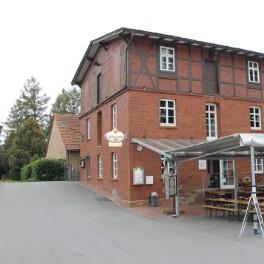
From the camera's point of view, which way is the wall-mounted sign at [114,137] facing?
toward the camera

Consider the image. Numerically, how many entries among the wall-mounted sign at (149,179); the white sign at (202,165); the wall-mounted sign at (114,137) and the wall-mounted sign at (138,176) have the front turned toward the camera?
4

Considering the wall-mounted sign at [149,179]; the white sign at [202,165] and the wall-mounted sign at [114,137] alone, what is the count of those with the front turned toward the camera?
3

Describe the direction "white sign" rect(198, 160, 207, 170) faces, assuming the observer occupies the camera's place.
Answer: facing the viewer

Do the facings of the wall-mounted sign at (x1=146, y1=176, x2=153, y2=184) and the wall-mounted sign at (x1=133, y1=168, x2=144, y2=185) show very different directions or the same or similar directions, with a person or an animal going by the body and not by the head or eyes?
same or similar directions

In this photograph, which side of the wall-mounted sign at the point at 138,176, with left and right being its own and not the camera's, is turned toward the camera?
front

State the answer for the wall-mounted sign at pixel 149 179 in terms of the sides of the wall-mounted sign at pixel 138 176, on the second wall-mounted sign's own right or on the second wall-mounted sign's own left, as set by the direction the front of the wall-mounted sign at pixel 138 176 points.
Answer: on the second wall-mounted sign's own left

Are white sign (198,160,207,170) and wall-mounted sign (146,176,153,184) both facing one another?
no

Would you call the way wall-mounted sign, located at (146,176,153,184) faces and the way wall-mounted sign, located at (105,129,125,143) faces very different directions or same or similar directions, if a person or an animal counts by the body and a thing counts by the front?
same or similar directions
